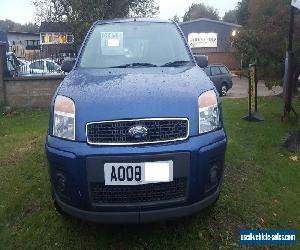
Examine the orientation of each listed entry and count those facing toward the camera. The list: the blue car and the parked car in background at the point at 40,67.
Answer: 1

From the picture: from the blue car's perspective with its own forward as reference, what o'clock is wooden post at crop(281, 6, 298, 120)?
The wooden post is roughly at 7 o'clock from the blue car.

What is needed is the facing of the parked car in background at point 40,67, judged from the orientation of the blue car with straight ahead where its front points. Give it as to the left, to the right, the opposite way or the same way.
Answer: to the right

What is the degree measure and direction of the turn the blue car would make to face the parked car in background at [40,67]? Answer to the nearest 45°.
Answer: approximately 180°

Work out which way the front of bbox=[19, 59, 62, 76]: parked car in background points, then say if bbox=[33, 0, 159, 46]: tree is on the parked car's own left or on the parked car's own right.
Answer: on the parked car's own right

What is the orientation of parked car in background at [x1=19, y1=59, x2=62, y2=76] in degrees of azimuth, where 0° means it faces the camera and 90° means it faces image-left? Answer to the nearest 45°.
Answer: approximately 90°

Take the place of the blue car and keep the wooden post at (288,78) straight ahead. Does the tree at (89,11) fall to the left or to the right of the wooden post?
left

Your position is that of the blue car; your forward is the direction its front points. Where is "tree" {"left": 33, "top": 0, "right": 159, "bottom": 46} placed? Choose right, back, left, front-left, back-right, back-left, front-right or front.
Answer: back

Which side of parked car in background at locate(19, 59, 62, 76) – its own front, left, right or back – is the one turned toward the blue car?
left

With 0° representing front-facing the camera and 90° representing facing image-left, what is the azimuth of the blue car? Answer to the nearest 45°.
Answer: approximately 0°
